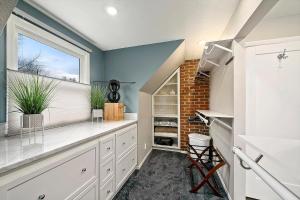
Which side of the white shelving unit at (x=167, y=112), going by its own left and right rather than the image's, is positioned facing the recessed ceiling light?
front

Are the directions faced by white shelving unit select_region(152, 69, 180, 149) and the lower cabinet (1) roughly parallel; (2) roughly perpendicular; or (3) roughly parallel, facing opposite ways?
roughly perpendicular

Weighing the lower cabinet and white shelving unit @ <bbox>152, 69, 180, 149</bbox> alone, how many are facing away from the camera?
0

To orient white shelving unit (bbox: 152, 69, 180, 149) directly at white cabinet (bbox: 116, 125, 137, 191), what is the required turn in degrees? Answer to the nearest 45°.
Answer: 0° — it already faces it

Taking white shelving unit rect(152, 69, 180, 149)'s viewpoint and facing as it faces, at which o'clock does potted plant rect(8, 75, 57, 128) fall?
The potted plant is roughly at 1 o'clock from the white shelving unit.

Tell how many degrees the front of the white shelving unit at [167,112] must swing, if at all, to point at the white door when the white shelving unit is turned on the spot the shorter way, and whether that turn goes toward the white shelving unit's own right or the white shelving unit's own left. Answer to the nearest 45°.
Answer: approximately 45° to the white shelving unit's own left

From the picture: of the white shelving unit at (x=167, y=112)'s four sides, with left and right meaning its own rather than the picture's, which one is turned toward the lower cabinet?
front

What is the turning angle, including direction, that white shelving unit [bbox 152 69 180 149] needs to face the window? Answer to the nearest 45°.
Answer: approximately 45° to its right

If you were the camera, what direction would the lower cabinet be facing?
facing the viewer and to the right of the viewer

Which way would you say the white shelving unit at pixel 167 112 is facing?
toward the camera
